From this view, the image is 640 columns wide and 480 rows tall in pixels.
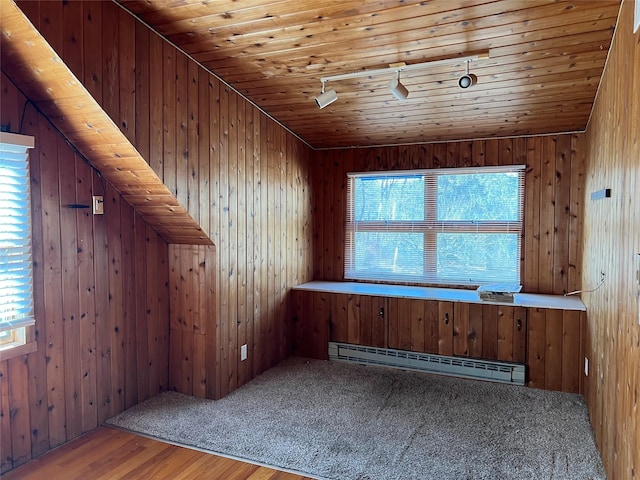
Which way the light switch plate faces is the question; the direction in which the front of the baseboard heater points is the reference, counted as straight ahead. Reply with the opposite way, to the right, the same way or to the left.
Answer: to the left

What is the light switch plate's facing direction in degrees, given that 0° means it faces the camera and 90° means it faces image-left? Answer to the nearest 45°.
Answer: approximately 315°

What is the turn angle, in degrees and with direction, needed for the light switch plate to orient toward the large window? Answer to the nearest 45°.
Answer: approximately 45° to its left

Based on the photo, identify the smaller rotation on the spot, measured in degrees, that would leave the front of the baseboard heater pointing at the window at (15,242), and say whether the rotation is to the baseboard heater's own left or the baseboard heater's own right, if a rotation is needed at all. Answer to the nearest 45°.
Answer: approximately 45° to the baseboard heater's own right

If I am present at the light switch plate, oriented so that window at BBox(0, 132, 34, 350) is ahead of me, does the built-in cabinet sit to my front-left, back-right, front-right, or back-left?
back-left

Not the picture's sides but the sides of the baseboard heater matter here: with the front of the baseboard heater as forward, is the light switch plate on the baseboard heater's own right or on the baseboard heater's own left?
on the baseboard heater's own right

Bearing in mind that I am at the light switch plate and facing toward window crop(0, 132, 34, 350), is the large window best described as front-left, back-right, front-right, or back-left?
back-left

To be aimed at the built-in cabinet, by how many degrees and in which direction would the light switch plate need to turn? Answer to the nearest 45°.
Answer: approximately 45° to its left

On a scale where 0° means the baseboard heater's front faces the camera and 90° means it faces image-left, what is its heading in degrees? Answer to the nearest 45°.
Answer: approximately 0°
